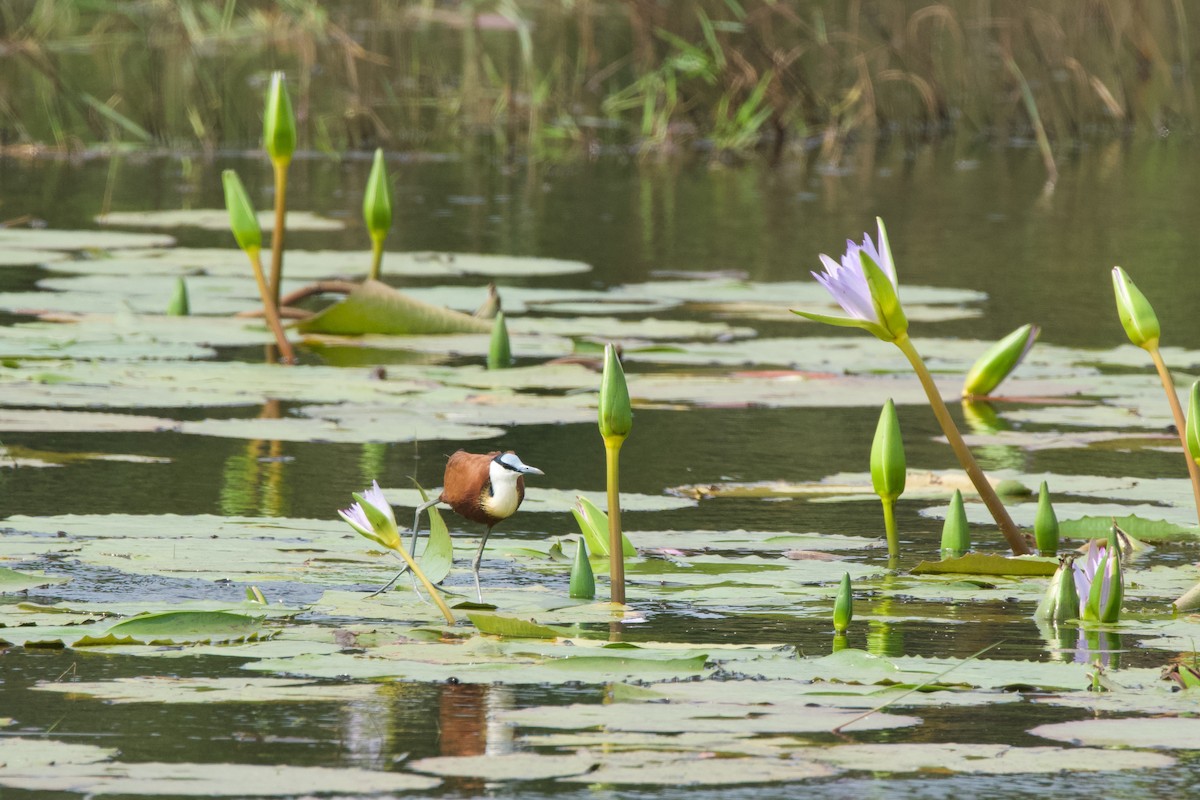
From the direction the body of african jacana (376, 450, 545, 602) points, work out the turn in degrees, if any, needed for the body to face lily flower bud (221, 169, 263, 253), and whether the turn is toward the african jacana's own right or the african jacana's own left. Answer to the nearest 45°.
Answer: approximately 135° to the african jacana's own left

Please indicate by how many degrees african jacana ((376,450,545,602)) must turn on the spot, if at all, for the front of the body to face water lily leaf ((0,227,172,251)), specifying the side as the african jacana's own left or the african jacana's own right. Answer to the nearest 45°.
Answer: approximately 135° to the african jacana's own left

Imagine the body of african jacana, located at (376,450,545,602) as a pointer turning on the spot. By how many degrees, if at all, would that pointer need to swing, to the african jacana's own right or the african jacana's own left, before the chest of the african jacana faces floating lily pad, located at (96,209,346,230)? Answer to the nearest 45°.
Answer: approximately 135° to the african jacana's own left

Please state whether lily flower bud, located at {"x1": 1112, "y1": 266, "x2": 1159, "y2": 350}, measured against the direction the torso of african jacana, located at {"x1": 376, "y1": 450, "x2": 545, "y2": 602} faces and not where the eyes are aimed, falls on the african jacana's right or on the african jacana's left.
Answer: on the african jacana's left

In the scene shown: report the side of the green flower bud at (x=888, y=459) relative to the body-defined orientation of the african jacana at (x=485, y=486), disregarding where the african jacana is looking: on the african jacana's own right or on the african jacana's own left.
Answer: on the african jacana's own left

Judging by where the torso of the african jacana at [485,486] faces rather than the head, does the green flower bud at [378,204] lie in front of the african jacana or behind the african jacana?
behind

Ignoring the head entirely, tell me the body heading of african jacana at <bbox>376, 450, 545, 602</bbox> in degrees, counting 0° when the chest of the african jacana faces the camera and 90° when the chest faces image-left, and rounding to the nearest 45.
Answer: approximately 315°

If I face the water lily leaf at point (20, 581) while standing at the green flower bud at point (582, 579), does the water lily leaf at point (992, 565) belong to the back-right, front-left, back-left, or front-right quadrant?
back-right

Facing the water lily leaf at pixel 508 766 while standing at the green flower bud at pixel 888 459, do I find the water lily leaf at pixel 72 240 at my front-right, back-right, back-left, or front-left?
back-right

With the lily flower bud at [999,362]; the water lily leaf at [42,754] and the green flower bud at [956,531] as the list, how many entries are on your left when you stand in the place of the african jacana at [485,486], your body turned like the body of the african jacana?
2

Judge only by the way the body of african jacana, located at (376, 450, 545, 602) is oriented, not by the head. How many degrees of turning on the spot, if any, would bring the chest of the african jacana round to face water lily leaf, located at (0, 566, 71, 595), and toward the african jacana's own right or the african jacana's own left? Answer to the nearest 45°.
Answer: approximately 135° to the african jacana's own right
